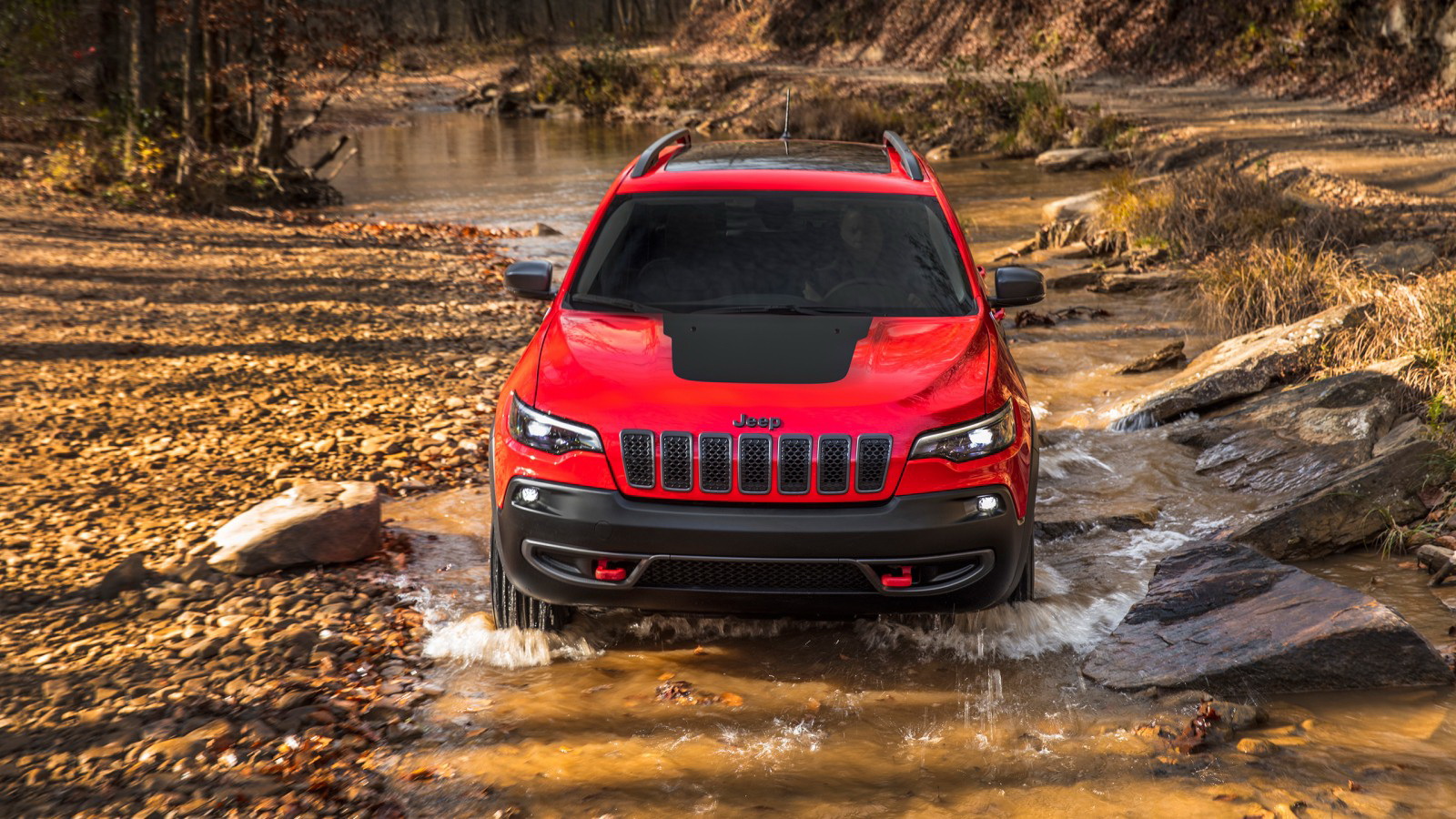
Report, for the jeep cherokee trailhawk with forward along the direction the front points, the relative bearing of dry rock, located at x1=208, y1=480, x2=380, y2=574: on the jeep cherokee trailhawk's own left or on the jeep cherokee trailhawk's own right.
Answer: on the jeep cherokee trailhawk's own right

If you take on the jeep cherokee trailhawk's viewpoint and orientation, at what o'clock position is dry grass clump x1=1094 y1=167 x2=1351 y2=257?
The dry grass clump is roughly at 7 o'clock from the jeep cherokee trailhawk.

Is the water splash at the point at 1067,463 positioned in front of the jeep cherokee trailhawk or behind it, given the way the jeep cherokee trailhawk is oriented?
behind

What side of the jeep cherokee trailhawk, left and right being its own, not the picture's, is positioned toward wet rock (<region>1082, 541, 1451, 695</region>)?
left

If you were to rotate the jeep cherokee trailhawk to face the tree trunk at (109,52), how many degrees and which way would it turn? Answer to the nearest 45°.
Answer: approximately 135° to its right

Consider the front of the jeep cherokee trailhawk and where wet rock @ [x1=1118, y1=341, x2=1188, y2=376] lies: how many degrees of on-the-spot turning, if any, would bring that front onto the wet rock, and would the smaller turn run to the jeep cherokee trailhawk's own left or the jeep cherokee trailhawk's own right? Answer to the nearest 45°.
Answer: approximately 135° to the jeep cherokee trailhawk's own left

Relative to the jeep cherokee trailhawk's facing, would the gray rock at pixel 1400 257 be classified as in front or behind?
behind

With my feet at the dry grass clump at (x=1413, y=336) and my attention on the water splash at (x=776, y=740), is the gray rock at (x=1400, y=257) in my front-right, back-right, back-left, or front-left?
back-right

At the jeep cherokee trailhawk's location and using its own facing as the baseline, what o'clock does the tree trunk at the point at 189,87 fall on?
The tree trunk is roughly at 5 o'clock from the jeep cherokee trailhawk.

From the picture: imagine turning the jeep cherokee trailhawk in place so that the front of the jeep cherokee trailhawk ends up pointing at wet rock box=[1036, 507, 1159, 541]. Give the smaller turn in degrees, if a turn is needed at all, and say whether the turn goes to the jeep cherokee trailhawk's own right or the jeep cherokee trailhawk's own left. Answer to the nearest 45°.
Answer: approximately 135° to the jeep cherokee trailhawk's own left

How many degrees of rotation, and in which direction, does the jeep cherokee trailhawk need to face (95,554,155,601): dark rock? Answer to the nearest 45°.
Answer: approximately 90° to its right

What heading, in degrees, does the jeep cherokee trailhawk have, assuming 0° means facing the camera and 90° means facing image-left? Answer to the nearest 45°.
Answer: approximately 0°

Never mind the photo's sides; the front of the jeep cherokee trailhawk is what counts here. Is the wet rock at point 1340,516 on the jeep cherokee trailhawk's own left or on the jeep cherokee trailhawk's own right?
on the jeep cherokee trailhawk's own left
